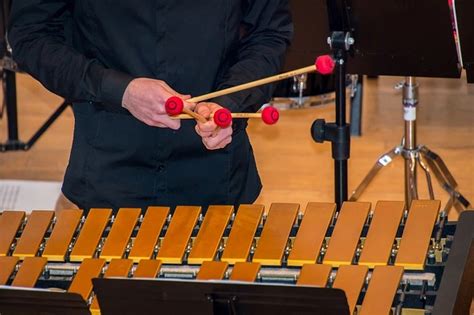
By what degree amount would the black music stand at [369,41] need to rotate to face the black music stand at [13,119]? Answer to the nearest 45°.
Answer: approximately 45° to its left

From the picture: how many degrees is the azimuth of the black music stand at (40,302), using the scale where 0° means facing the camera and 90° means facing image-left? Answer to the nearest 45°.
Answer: approximately 180°

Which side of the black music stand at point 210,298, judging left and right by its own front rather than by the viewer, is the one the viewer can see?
back

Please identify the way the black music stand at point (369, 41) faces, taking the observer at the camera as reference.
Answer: facing away from the viewer

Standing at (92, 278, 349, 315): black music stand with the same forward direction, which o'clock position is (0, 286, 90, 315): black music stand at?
(0, 286, 90, 315): black music stand is roughly at 9 o'clock from (92, 278, 349, 315): black music stand.

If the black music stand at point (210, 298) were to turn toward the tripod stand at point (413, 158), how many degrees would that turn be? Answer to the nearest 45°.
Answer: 0° — it already faces it
